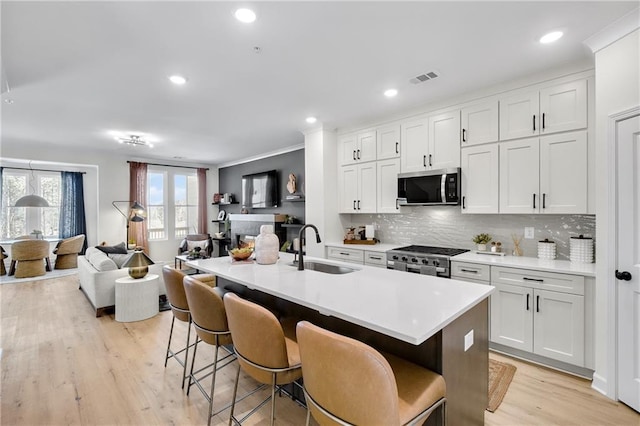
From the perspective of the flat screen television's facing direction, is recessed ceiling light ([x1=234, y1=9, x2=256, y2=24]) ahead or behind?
ahead

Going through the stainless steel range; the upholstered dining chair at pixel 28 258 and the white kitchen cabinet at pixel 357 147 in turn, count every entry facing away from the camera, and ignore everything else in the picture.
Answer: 1

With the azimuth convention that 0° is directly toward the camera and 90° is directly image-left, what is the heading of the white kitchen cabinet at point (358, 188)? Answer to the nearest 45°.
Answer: approximately 45°

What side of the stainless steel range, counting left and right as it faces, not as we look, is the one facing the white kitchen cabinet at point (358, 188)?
right

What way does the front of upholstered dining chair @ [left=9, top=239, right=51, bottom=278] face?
away from the camera

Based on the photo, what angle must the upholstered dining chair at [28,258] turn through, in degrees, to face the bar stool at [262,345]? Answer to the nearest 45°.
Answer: approximately 180°

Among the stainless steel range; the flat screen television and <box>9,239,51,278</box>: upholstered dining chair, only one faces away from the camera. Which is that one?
the upholstered dining chair

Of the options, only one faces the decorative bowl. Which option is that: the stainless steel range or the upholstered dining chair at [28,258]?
the stainless steel range

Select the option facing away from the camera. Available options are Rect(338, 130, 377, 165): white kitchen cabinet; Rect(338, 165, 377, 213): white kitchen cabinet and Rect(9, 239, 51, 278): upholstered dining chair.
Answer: the upholstered dining chair

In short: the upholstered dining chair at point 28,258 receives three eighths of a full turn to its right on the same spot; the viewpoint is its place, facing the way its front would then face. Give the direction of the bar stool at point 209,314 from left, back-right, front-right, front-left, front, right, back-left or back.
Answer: front-right

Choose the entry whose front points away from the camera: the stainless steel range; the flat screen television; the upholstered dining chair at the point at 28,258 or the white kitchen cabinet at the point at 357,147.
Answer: the upholstered dining chair
